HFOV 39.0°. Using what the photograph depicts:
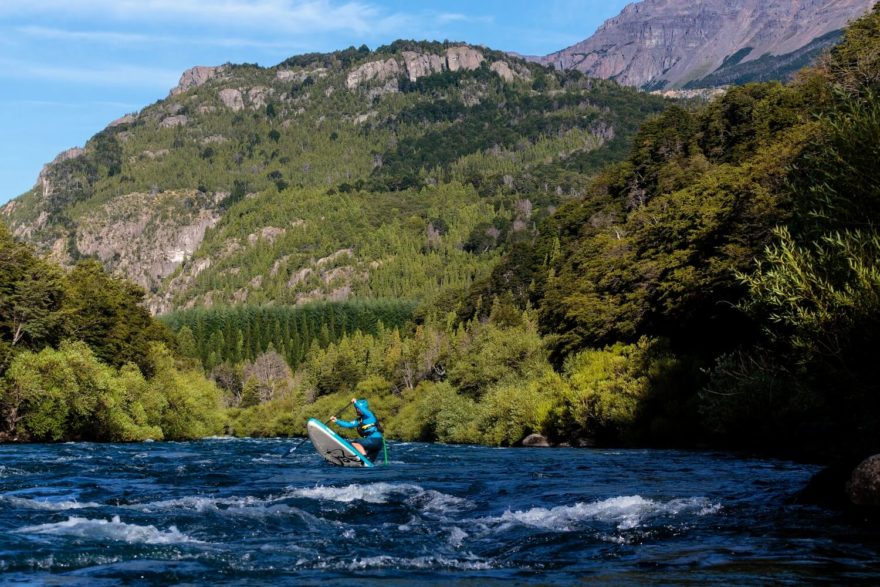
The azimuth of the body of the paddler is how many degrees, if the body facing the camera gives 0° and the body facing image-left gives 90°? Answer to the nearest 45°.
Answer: approximately 90°

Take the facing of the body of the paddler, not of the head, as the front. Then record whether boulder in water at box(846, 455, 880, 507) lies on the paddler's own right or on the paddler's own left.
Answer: on the paddler's own left
